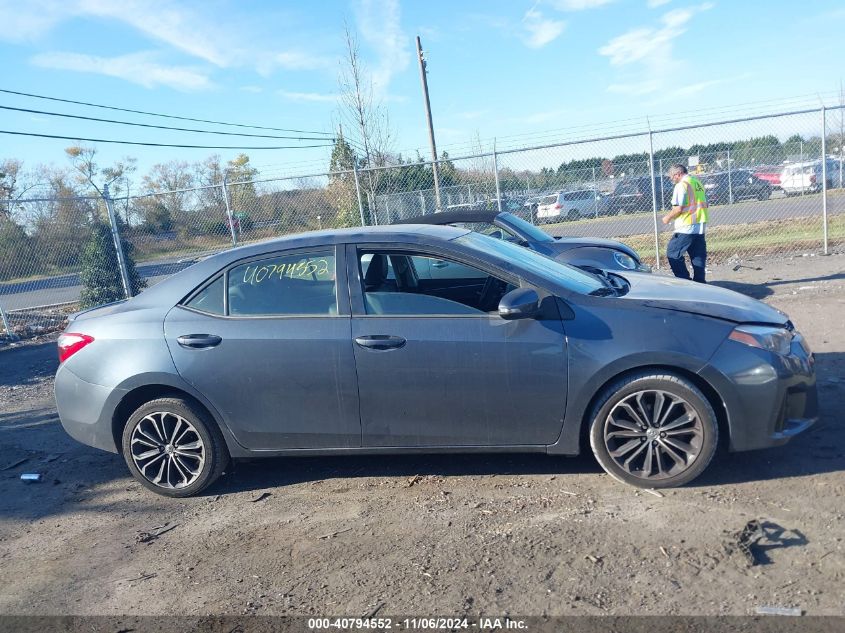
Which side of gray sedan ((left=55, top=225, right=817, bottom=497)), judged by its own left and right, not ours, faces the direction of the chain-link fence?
left

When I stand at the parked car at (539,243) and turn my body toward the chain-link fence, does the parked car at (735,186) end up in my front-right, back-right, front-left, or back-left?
front-right

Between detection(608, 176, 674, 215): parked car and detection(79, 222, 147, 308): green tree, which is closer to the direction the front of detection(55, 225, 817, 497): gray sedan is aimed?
the parked car

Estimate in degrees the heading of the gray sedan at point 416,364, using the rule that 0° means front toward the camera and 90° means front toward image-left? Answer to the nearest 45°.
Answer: approximately 270°

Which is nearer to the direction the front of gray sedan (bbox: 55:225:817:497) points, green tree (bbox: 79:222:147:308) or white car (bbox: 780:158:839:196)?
the white car

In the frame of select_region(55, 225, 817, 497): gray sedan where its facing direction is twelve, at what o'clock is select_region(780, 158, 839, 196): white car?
The white car is roughly at 10 o'clock from the gray sedan.

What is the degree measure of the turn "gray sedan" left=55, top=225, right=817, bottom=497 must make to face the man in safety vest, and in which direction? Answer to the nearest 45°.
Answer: approximately 45° to its left

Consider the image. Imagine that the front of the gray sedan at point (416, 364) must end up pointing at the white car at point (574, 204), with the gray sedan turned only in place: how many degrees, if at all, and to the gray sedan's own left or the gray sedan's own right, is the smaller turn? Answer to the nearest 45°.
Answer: approximately 90° to the gray sedan's own left

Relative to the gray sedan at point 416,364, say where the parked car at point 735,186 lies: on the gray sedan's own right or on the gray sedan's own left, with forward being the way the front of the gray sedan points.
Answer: on the gray sedan's own left

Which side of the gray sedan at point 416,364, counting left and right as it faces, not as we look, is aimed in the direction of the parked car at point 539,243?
left
